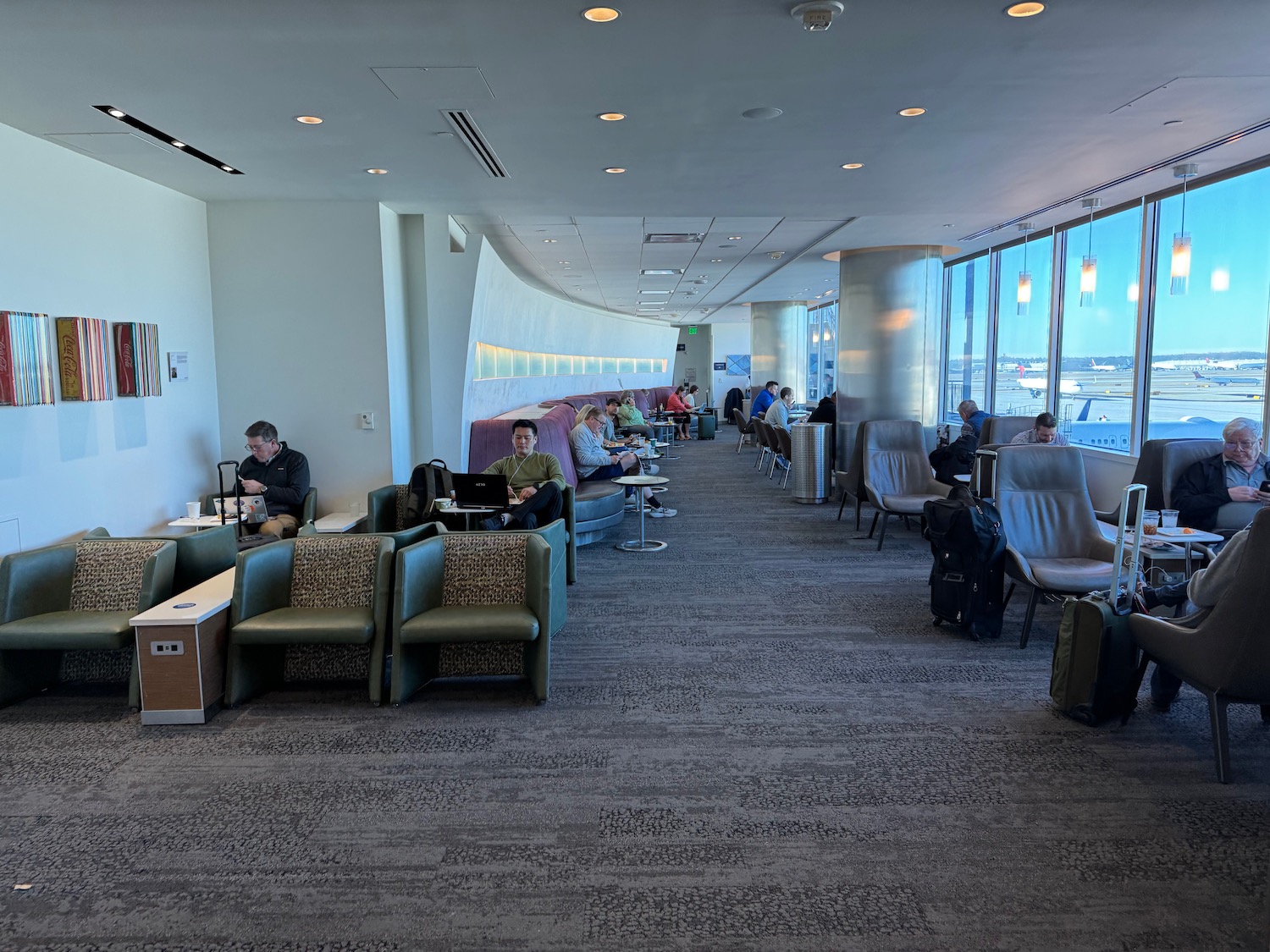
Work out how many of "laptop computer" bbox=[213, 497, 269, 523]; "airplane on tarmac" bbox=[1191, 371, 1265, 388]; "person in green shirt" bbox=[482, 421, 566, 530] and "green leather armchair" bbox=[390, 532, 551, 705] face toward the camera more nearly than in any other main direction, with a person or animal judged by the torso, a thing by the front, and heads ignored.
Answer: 2

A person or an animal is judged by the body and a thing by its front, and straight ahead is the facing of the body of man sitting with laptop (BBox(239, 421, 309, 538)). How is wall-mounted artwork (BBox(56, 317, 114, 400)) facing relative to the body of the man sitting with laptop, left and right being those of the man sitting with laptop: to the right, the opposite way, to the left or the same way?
to the left

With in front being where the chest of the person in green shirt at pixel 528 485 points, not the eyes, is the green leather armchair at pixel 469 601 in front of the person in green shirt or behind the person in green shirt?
in front

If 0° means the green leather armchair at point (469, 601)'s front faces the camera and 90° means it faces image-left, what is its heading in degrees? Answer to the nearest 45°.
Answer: approximately 0°

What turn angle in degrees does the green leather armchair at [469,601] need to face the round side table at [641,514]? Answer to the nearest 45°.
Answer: approximately 135° to its left

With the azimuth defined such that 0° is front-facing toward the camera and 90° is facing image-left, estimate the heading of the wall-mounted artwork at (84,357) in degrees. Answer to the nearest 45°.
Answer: approximately 315°

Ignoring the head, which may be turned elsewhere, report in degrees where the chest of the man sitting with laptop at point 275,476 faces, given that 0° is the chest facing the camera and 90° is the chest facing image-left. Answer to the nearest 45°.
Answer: approximately 45°
